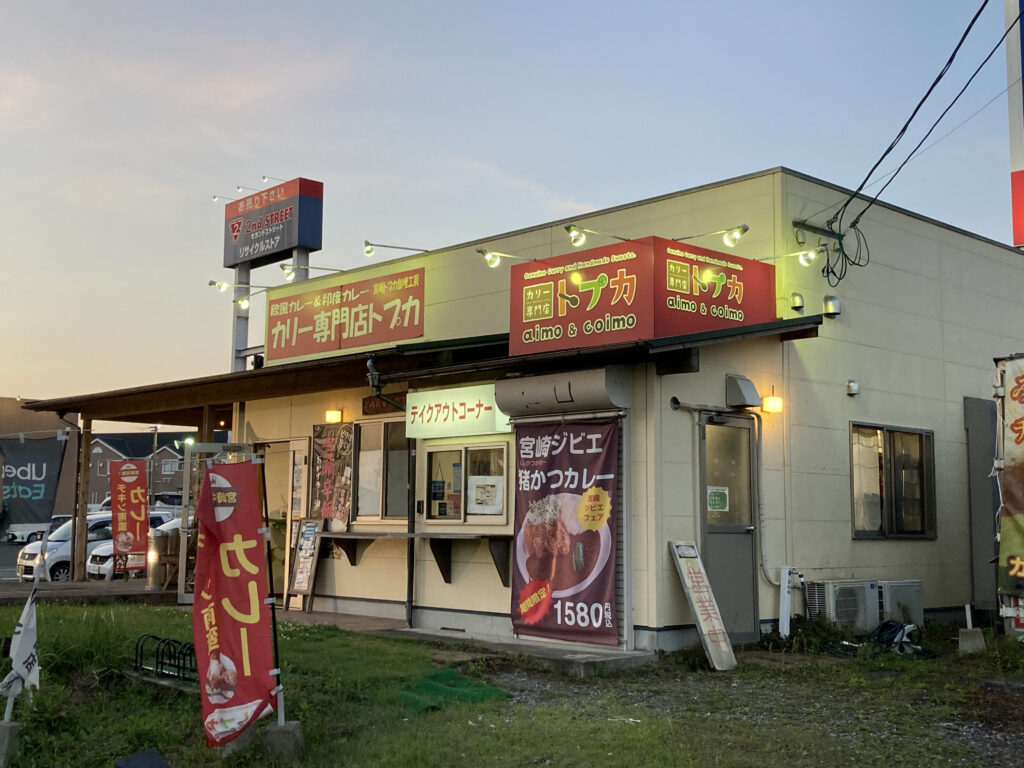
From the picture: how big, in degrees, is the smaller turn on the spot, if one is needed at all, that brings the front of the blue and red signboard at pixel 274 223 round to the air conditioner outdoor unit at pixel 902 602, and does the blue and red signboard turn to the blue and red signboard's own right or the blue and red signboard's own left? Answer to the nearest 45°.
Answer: approximately 90° to the blue and red signboard's own left

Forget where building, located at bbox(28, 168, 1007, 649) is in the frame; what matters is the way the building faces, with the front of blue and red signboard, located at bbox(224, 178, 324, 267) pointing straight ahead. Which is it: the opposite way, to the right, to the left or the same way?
the same way

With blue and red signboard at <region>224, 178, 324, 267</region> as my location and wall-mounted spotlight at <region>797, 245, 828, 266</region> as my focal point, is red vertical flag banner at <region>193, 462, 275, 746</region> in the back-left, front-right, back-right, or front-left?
front-right

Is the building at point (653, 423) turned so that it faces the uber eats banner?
no

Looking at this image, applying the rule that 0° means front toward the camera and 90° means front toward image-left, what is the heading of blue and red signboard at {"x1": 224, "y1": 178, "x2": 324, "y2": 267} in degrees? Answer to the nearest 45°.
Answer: approximately 45°

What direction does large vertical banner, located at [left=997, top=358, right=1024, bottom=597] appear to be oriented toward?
toward the camera

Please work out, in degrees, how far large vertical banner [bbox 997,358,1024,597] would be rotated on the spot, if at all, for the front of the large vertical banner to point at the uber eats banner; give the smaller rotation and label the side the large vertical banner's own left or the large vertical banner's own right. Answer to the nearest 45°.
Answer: approximately 90° to the large vertical banner's own right

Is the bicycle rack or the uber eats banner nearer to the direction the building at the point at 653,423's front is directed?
the bicycle rack

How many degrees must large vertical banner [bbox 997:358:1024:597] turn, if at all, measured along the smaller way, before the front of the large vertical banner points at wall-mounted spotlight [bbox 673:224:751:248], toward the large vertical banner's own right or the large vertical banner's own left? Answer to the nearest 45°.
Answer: approximately 90° to the large vertical banner's own right

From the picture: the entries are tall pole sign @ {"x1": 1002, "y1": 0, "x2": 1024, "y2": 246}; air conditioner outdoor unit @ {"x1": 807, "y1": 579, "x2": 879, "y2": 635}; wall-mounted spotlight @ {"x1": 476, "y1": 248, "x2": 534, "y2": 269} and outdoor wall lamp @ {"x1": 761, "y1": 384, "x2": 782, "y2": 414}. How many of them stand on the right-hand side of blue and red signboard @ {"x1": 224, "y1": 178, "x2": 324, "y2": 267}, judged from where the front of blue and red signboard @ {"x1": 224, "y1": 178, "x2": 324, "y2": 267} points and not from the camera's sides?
0

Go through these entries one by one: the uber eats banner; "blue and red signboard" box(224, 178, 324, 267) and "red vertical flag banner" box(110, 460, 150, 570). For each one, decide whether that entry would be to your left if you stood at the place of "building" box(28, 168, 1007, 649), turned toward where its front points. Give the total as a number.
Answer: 0

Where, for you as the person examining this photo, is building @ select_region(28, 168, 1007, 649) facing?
facing the viewer and to the left of the viewer

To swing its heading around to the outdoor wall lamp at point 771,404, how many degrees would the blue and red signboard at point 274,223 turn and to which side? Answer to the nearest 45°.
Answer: approximately 45° to its left
